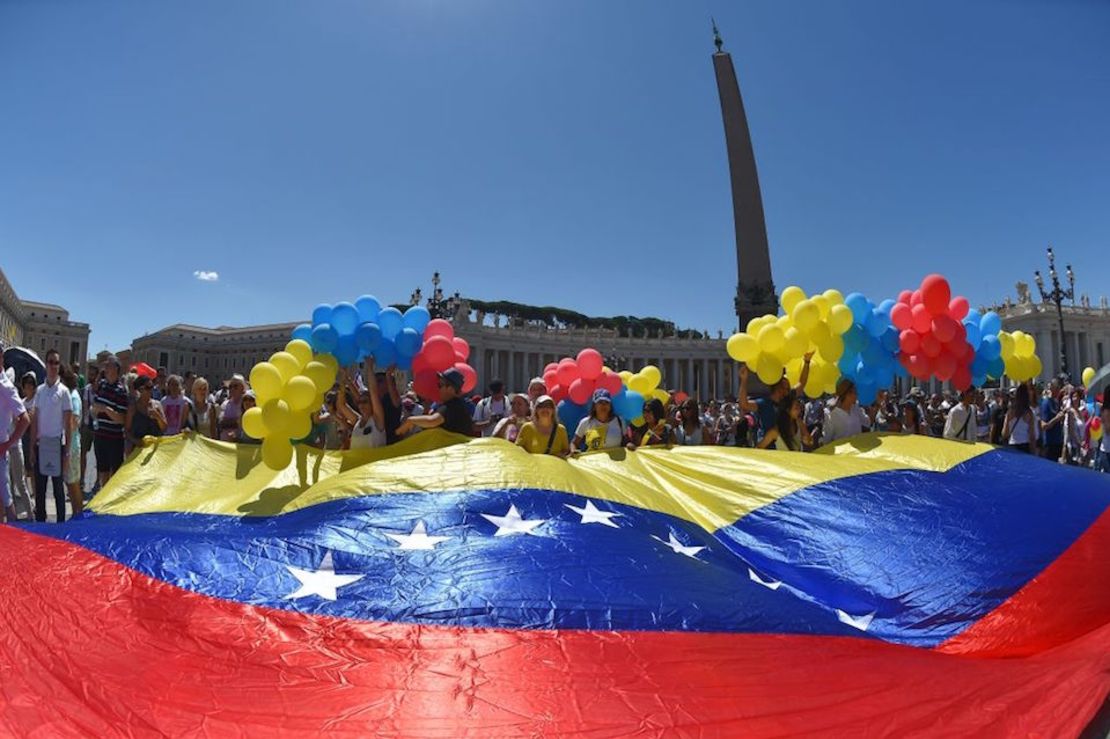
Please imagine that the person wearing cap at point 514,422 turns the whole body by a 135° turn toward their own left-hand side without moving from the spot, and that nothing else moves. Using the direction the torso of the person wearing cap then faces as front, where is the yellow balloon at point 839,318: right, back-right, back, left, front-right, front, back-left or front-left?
front-right

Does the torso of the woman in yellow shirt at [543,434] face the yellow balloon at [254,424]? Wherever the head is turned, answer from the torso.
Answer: no

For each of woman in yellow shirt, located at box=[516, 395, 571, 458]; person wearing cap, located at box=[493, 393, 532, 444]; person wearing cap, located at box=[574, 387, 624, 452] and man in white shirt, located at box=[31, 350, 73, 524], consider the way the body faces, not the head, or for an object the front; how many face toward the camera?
4

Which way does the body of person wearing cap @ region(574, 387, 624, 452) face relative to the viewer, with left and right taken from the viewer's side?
facing the viewer

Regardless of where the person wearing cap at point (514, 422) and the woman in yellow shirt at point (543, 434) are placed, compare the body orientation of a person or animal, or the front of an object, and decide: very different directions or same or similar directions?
same or similar directions

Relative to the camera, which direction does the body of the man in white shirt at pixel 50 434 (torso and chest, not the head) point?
toward the camera

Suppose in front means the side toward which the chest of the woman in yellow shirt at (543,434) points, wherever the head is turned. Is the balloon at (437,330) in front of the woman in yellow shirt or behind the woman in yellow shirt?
behind

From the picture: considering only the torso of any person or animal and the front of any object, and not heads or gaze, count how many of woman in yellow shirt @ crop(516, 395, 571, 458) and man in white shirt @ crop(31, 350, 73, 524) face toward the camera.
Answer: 2

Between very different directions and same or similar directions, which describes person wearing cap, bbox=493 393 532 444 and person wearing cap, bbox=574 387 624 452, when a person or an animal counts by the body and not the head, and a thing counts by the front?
same or similar directions

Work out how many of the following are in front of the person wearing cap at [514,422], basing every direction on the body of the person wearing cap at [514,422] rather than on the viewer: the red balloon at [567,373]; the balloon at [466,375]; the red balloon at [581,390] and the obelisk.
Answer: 0

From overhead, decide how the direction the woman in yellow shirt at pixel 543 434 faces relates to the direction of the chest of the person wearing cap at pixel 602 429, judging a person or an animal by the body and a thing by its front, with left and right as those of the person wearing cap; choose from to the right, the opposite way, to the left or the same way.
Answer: the same way

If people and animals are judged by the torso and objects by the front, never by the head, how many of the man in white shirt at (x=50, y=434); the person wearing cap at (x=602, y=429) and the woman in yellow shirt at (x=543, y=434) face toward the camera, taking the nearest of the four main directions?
3

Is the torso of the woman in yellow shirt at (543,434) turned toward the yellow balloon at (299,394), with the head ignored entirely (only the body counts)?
no

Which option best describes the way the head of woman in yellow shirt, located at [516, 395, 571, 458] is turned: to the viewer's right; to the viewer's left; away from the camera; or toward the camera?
toward the camera
